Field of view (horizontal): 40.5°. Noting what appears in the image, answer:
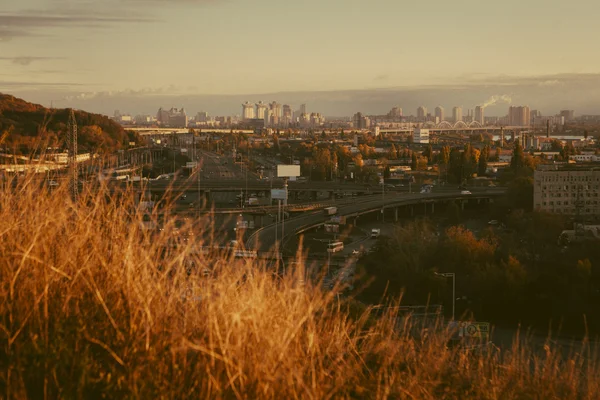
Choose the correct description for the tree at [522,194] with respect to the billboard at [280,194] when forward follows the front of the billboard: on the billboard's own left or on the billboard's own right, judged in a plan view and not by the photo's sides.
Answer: on the billboard's own left

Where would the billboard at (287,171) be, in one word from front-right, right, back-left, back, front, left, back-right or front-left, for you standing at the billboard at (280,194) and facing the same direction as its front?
back

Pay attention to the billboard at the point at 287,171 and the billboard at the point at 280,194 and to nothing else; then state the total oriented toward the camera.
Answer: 2

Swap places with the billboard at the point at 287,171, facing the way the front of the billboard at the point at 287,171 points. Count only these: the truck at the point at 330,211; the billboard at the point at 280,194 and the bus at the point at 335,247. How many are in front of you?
3

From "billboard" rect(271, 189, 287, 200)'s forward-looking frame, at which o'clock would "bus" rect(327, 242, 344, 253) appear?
The bus is roughly at 12 o'clock from the billboard.

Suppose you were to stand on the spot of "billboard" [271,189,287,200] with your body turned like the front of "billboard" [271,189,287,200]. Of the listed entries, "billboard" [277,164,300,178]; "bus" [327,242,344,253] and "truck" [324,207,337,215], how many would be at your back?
1

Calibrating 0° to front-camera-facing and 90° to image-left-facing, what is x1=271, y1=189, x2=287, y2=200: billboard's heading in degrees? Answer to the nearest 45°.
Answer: approximately 0°
